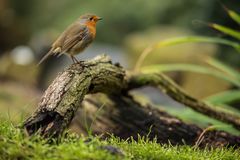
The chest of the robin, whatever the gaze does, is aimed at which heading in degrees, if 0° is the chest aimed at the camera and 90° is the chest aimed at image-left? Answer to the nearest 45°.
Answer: approximately 270°
